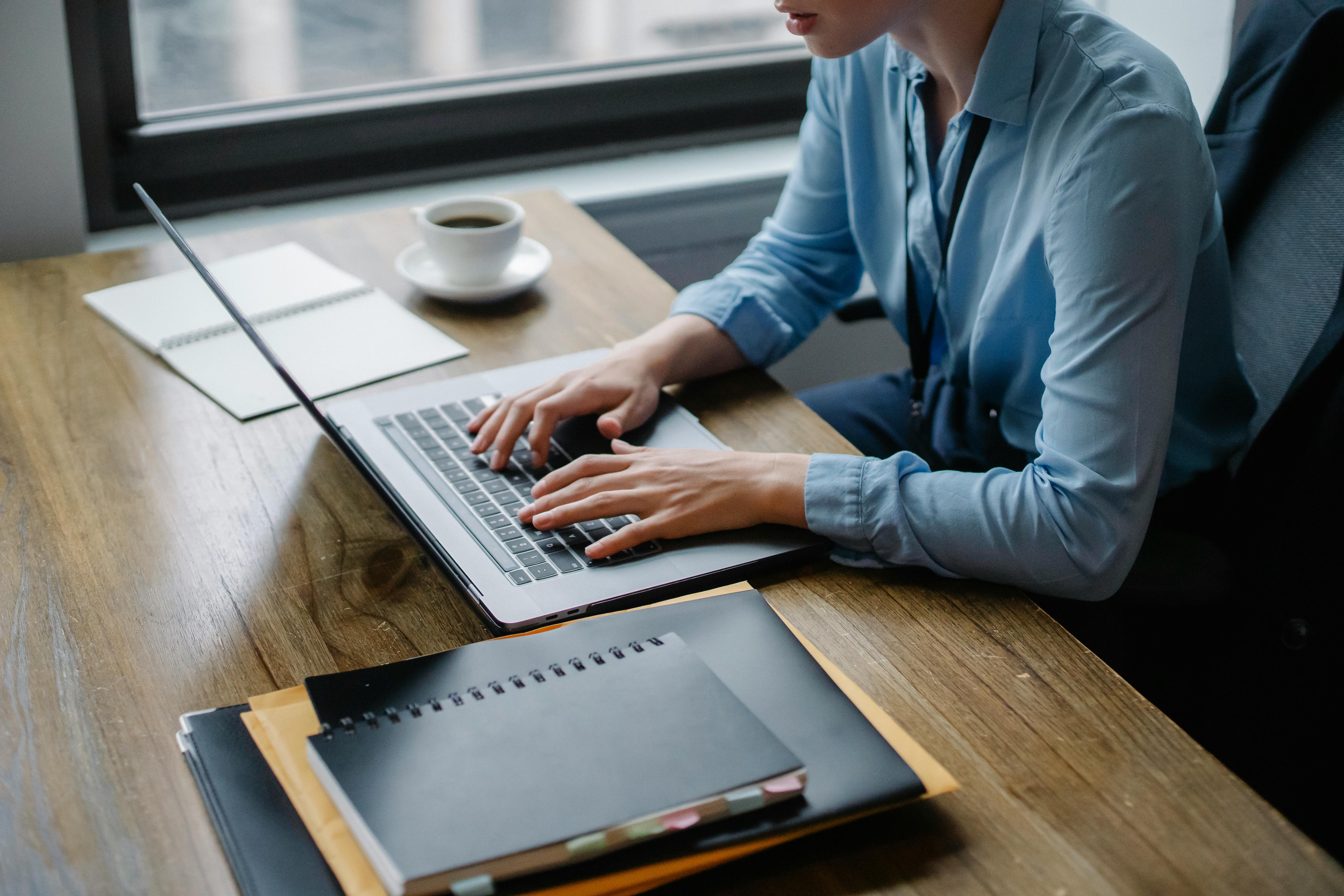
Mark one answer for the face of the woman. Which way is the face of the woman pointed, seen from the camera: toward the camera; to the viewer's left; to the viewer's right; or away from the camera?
to the viewer's left

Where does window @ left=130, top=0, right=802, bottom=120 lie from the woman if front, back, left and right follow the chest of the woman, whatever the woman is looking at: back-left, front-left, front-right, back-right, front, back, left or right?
right

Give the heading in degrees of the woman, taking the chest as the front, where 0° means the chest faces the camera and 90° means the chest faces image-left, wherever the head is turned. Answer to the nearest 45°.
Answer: approximately 45°

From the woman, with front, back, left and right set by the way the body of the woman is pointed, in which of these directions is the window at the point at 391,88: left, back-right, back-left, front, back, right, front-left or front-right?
right
